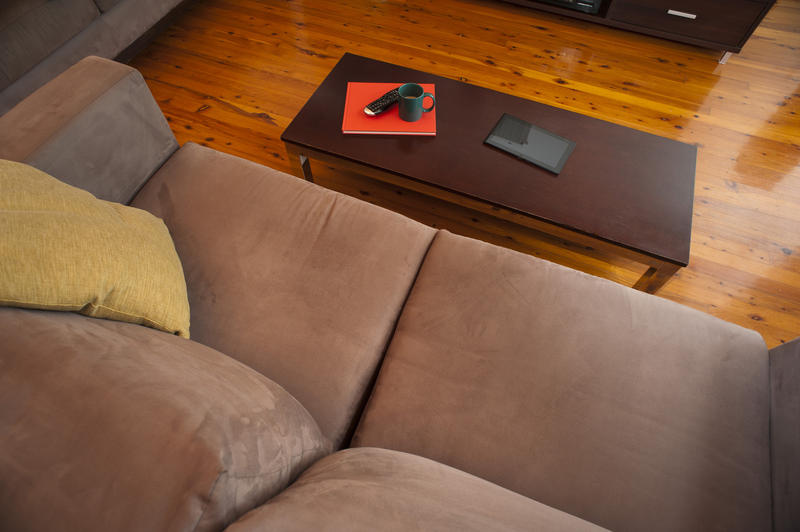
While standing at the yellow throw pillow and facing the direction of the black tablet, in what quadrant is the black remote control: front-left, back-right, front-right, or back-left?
front-left

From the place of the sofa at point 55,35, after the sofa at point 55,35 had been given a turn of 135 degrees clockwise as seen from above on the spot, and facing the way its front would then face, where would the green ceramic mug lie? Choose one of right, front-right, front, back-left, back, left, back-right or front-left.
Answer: back-left

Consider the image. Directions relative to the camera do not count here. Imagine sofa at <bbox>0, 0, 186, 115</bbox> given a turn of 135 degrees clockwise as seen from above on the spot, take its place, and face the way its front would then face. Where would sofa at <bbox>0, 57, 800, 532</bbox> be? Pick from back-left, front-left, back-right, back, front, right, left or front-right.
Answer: left

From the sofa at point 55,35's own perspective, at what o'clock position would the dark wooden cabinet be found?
The dark wooden cabinet is roughly at 11 o'clock from the sofa.

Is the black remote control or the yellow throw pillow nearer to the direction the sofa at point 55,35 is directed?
the black remote control

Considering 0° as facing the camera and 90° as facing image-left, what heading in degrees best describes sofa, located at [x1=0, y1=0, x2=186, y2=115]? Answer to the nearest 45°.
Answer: approximately 315°

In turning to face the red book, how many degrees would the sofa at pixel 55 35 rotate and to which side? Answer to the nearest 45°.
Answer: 0° — it already faces it

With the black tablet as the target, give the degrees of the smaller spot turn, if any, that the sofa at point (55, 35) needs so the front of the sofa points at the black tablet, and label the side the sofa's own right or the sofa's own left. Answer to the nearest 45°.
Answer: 0° — it already faces it

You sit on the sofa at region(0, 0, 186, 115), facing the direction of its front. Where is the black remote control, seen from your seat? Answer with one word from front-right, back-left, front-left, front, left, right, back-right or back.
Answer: front

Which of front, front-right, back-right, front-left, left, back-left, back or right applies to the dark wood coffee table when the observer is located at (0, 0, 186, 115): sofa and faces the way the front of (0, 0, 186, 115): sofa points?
front
